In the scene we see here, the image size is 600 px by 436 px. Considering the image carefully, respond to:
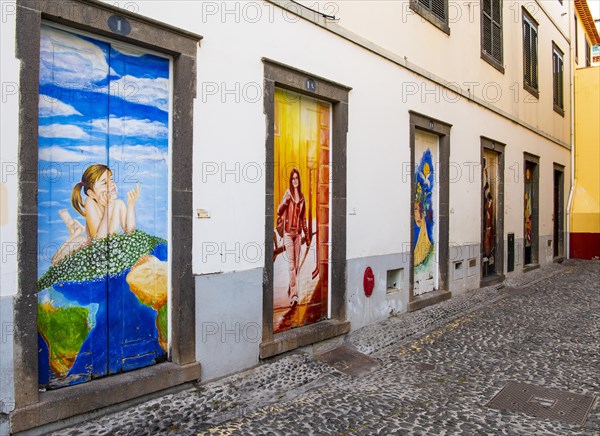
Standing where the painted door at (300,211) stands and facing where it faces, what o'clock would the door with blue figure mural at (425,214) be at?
The door with blue figure mural is roughly at 9 o'clock from the painted door.

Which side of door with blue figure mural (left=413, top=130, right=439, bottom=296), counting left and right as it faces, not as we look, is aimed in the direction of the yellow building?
left

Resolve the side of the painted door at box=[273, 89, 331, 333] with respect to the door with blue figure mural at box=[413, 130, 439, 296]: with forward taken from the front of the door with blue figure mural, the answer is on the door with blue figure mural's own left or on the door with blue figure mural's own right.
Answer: on the door with blue figure mural's own right

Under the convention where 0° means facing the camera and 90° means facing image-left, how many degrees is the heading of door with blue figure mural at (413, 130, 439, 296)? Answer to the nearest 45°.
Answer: approximately 315°

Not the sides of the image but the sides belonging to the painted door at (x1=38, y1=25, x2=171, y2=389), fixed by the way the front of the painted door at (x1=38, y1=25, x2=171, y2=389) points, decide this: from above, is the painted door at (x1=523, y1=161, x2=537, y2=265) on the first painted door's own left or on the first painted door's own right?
on the first painted door's own left

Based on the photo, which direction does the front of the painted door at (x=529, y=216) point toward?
to the viewer's right

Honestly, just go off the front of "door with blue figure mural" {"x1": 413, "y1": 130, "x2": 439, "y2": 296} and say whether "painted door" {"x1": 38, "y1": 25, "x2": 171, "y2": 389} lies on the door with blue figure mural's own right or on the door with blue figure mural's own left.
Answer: on the door with blue figure mural's own right

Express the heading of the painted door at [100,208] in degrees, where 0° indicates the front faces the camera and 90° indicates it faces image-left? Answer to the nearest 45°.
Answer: approximately 315°

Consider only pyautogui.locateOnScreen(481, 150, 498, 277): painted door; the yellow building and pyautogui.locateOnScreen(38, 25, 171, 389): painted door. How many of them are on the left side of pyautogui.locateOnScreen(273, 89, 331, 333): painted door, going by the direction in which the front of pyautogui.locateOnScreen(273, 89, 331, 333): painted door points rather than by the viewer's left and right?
2

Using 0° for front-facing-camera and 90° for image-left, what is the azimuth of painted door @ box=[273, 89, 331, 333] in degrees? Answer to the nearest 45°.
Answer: approximately 315°

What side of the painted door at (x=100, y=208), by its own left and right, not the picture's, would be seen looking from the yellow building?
left
